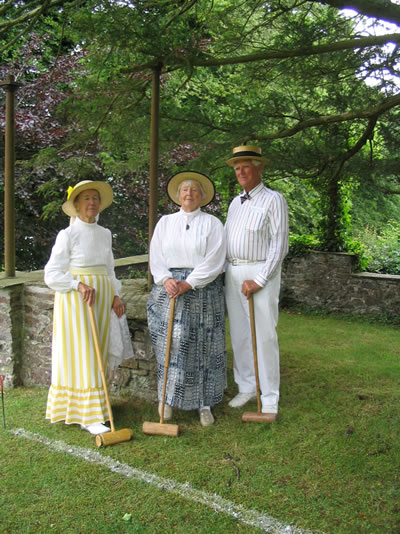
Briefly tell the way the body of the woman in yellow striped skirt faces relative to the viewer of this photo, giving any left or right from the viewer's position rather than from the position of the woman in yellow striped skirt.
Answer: facing the viewer and to the right of the viewer

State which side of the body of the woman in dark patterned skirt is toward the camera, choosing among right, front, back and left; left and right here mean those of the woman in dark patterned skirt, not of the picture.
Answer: front

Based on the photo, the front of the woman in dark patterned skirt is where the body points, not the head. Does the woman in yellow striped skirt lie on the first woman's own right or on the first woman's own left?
on the first woman's own right

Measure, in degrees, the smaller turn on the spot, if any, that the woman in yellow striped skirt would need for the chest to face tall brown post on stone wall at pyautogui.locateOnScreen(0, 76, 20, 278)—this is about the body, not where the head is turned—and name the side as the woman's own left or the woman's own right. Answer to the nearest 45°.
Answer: approximately 180°

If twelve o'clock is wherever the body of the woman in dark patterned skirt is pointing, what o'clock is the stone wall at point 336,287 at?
The stone wall is roughly at 7 o'clock from the woman in dark patterned skirt.

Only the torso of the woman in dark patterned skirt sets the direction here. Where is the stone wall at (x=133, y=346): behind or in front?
behind

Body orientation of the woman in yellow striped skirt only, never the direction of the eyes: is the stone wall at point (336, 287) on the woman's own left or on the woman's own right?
on the woman's own left

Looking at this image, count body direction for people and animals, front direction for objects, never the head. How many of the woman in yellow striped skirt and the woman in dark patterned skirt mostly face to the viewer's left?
0

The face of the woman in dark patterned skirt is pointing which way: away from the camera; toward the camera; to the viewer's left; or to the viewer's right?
toward the camera

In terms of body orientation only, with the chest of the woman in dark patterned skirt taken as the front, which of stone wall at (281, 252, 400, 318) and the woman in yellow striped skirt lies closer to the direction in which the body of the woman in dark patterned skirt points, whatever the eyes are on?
the woman in yellow striped skirt
